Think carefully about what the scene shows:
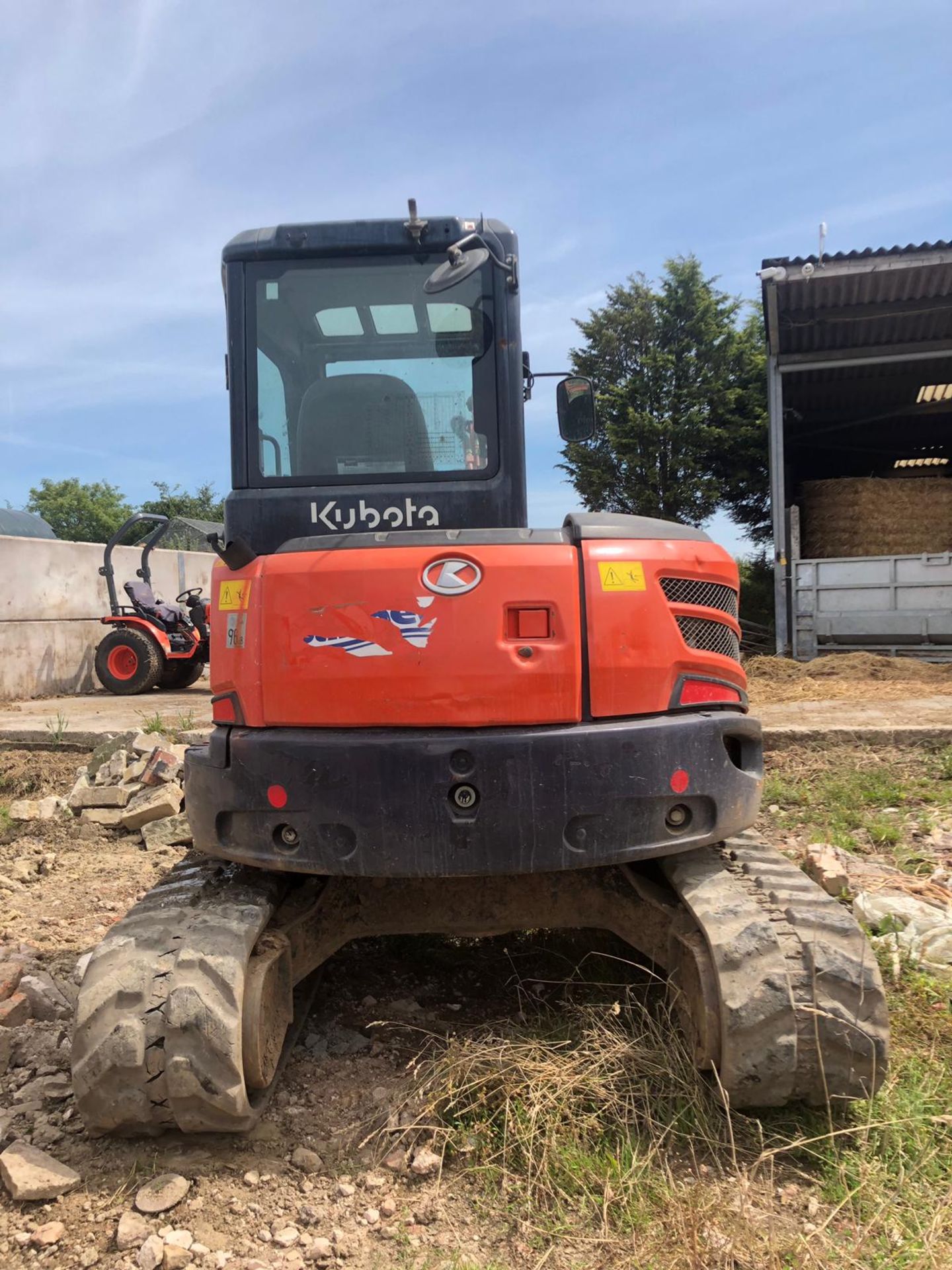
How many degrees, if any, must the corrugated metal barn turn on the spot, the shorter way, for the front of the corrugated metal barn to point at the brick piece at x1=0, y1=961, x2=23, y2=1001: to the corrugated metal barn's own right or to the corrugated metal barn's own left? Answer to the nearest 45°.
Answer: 0° — it already faces it

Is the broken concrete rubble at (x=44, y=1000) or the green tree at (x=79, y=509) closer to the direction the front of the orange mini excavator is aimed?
the green tree

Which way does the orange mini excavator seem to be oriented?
away from the camera

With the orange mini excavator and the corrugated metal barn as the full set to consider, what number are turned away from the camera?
1

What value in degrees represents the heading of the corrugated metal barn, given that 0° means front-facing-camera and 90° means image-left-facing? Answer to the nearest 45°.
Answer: approximately 0°

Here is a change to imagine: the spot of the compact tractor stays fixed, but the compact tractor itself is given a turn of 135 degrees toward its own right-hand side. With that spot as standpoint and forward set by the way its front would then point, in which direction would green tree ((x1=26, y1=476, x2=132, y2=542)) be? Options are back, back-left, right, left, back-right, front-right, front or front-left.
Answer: right

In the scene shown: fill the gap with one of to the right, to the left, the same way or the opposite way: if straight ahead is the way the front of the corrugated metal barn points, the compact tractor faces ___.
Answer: to the left

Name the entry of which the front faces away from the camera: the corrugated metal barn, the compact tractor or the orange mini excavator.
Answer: the orange mini excavator

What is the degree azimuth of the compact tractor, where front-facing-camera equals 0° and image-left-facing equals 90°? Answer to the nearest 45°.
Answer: approximately 315°
